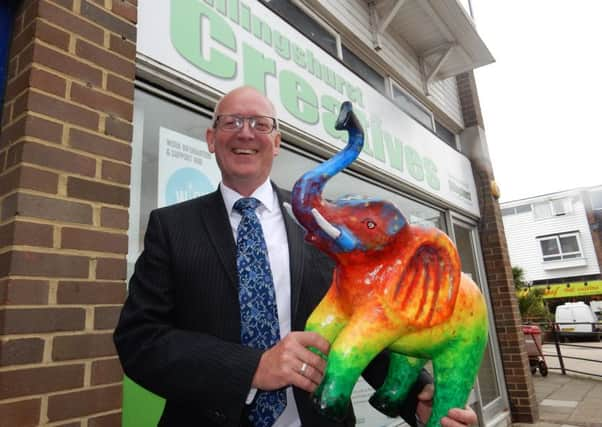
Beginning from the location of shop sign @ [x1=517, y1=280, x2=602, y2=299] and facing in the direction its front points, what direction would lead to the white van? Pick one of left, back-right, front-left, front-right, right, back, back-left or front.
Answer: front-left

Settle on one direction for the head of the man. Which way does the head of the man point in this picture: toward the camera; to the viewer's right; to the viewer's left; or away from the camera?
toward the camera

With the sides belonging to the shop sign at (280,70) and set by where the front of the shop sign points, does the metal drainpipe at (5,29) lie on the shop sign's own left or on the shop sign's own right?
on the shop sign's own right

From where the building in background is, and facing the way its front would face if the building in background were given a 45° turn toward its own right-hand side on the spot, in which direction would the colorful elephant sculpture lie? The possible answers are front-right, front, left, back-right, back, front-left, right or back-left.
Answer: front-left

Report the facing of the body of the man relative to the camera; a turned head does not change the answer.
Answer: toward the camera

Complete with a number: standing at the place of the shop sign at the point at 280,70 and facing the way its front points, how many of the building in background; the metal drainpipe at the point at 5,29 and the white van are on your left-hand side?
2

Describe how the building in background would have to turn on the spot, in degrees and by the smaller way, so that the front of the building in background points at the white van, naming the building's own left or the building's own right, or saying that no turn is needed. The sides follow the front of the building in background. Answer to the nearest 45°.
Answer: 0° — it already faces it

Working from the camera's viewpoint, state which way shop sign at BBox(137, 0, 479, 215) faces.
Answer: facing the viewer and to the right of the viewer

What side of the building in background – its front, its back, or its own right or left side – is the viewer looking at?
front
